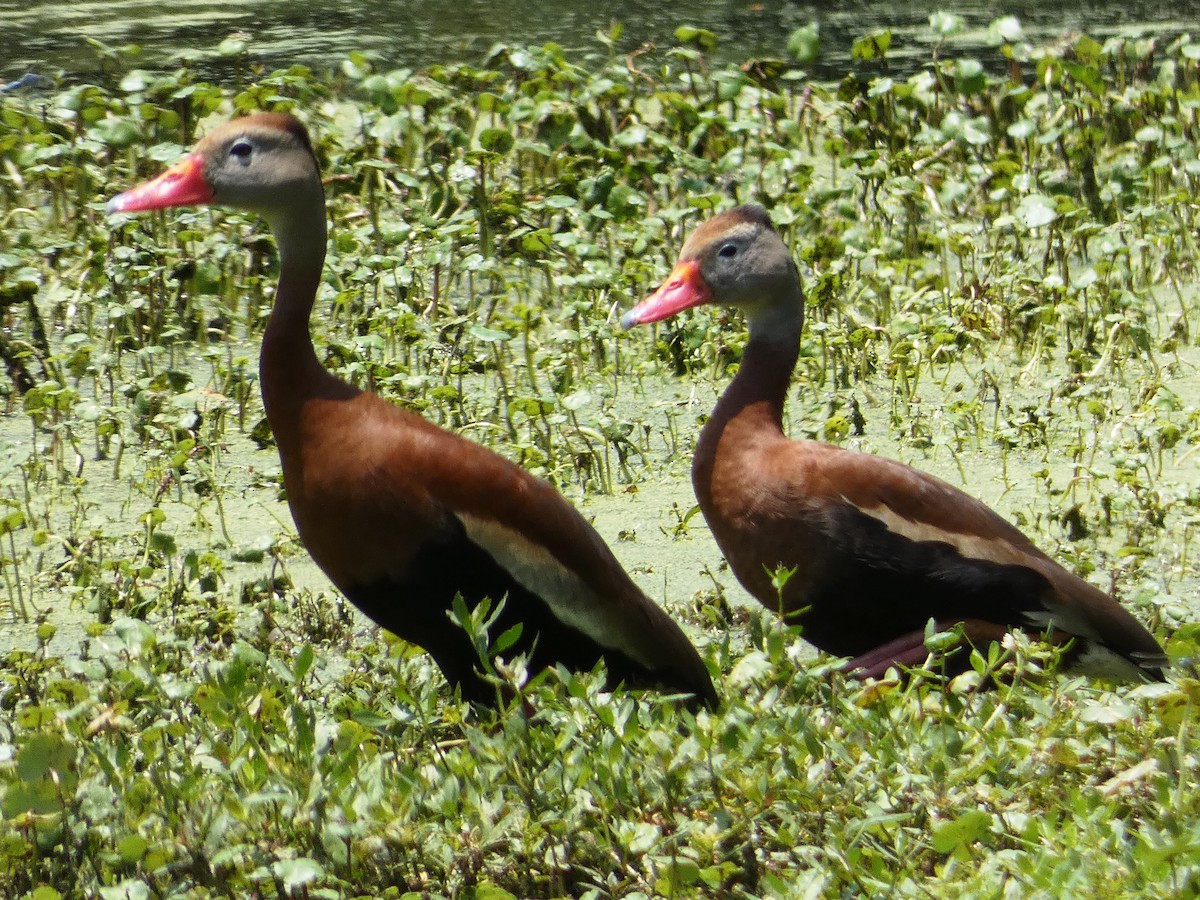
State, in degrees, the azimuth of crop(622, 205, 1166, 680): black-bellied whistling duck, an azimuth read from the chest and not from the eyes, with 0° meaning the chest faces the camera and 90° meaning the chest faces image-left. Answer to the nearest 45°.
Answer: approximately 90°

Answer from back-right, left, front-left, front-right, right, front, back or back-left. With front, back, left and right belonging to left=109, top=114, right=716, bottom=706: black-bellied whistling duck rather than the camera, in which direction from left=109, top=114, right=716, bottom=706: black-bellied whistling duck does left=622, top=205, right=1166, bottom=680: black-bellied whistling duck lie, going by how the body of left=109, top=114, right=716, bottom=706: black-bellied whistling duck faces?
back

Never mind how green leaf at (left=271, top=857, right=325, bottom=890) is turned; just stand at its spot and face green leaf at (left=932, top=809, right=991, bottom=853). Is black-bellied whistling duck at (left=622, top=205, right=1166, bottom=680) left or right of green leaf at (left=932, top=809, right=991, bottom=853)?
left

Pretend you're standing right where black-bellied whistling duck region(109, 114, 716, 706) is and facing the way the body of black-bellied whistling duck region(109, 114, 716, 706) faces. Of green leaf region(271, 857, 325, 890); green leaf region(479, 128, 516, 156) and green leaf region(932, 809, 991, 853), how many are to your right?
1

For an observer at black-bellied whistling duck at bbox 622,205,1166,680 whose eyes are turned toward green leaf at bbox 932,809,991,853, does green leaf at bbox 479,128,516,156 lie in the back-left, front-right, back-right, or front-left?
back-right

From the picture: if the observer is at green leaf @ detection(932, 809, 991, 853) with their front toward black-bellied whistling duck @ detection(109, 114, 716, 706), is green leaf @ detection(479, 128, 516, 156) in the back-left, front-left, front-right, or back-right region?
front-right

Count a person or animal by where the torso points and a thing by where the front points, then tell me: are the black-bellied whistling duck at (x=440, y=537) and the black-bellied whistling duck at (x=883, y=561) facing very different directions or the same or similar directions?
same or similar directions

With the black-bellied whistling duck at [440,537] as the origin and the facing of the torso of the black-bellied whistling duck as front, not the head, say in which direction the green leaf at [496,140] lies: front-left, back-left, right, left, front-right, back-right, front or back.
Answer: right

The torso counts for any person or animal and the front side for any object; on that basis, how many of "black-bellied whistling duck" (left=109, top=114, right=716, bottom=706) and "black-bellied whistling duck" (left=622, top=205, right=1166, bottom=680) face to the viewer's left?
2

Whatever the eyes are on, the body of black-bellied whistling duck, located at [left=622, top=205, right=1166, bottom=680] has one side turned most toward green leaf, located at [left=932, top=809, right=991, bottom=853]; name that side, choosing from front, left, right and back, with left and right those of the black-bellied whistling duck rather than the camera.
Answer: left

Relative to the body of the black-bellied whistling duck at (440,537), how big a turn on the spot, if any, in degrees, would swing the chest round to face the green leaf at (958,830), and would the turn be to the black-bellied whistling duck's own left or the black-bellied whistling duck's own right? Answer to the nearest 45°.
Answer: approximately 135° to the black-bellied whistling duck's own left

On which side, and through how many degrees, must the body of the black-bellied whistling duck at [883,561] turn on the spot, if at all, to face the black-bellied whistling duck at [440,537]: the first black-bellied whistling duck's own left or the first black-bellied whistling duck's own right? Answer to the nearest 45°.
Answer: approximately 45° to the first black-bellied whistling duck's own left

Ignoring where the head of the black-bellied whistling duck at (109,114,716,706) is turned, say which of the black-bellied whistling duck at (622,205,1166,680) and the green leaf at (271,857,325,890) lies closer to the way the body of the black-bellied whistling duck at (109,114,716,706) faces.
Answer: the green leaf

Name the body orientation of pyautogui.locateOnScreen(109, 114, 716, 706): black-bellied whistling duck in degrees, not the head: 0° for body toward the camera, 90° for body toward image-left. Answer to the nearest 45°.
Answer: approximately 90°
